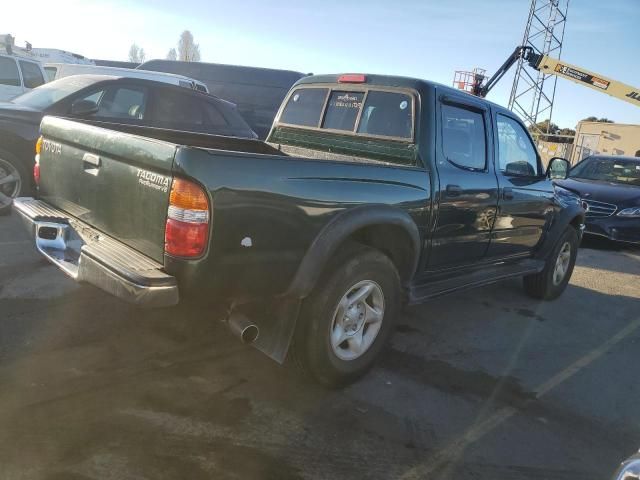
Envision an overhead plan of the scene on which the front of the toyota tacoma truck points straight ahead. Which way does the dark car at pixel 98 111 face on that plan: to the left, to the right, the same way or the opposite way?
the opposite way

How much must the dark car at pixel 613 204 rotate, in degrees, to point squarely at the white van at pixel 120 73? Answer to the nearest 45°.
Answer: approximately 45° to its right

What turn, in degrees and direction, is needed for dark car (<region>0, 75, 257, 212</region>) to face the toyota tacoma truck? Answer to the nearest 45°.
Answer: approximately 45° to its left

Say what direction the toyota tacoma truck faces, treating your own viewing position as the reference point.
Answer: facing away from the viewer and to the right of the viewer

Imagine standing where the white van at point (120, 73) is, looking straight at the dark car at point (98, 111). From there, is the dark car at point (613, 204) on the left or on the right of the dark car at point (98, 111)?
left

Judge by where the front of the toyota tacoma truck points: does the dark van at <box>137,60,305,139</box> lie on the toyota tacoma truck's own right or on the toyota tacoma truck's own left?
on the toyota tacoma truck's own left

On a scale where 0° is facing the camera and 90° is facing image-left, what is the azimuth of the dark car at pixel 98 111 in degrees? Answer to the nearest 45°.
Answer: approximately 45°

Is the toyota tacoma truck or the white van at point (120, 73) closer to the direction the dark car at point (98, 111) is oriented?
the toyota tacoma truck
